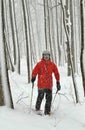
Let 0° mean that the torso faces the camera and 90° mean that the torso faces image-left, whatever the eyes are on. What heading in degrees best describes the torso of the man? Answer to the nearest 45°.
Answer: approximately 0°
